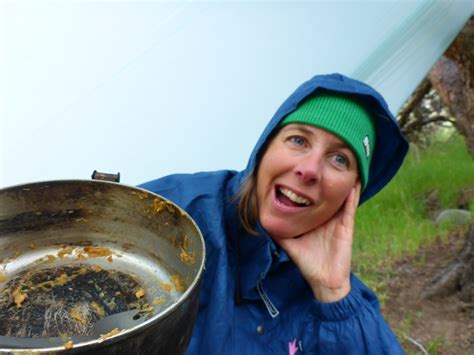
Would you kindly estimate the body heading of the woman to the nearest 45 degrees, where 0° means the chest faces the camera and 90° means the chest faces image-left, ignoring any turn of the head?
approximately 0°

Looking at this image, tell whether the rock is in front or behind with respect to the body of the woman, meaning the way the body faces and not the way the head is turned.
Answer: behind

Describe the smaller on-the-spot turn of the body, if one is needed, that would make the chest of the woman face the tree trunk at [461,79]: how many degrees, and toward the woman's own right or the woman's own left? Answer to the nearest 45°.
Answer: approximately 135° to the woman's own left

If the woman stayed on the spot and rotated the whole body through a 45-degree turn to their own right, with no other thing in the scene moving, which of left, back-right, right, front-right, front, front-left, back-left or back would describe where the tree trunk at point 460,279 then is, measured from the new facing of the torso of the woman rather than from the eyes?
back
